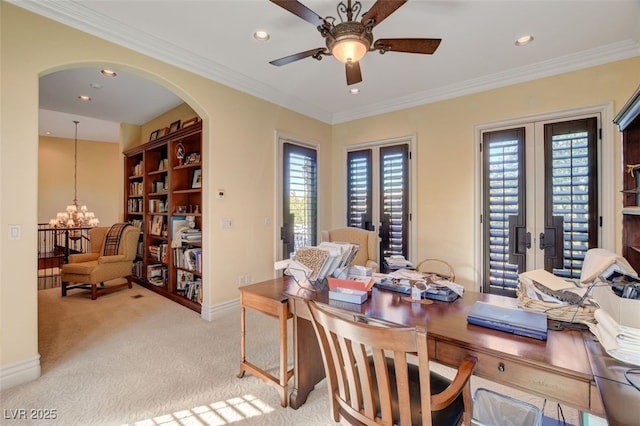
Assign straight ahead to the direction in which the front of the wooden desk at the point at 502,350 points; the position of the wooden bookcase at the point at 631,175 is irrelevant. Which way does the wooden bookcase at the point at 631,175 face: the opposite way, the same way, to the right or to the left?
to the right

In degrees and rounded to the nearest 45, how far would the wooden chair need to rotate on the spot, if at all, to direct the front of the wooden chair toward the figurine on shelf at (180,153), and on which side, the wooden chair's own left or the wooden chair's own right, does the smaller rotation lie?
approximately 90° to the wooden chair's own left

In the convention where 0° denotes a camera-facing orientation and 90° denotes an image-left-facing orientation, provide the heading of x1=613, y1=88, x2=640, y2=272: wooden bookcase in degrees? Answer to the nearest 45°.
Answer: approximately 90°

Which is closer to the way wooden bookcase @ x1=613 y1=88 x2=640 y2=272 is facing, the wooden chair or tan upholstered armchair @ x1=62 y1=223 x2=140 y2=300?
the tan upholstered armchair

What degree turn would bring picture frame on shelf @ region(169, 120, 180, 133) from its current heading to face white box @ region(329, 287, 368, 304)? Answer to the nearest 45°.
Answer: approximately 45° to its left

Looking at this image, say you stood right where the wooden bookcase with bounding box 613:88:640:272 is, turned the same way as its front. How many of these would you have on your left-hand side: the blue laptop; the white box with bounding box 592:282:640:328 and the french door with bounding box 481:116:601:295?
2

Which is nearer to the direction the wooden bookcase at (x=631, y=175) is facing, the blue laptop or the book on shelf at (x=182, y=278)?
the book on shelf

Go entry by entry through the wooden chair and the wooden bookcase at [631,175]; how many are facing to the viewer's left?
1
